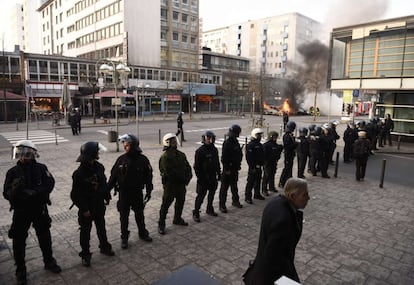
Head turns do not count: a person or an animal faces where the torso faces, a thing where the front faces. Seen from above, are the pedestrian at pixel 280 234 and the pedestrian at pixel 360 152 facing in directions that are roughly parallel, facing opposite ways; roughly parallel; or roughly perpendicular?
roughly perpendicular

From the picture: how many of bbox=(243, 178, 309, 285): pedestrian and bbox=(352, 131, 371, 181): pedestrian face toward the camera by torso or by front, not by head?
0

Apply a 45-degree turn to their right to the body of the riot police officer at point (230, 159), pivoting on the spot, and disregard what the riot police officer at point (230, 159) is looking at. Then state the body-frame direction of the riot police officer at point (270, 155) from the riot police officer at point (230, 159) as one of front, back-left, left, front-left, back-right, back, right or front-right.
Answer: back-left

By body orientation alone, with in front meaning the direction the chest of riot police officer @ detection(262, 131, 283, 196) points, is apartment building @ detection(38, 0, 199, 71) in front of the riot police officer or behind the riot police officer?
behind

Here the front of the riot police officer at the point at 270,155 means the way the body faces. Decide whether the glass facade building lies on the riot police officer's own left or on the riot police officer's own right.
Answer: on the riot police officer's own left

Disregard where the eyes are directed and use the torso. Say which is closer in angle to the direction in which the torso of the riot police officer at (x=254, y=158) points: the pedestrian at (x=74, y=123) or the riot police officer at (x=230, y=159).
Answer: the riot police officer

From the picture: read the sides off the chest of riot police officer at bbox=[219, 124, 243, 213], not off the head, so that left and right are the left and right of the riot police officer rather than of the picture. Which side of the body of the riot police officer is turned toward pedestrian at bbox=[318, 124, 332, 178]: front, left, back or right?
left
